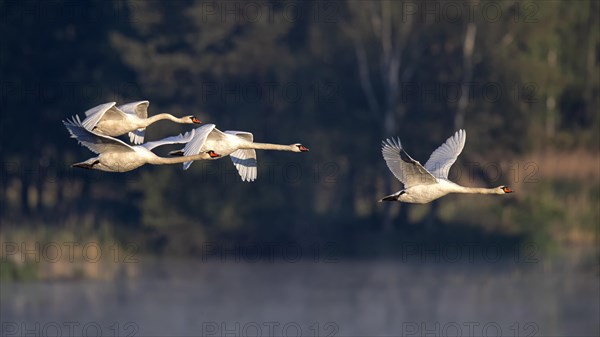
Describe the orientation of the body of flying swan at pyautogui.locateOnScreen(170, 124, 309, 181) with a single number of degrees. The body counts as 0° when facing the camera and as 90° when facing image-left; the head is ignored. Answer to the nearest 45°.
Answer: approximately 270°

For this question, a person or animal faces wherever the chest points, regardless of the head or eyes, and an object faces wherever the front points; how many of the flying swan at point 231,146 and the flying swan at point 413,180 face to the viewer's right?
2

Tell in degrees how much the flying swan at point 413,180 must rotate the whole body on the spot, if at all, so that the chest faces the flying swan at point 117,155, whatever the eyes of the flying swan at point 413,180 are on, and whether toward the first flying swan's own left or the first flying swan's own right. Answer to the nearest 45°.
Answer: approximately 180°

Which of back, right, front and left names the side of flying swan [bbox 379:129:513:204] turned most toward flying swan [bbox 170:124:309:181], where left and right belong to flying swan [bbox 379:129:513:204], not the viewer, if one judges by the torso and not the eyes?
back

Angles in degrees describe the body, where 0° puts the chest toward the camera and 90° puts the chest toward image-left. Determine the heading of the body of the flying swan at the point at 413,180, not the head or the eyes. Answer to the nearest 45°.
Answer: approximately 270°
